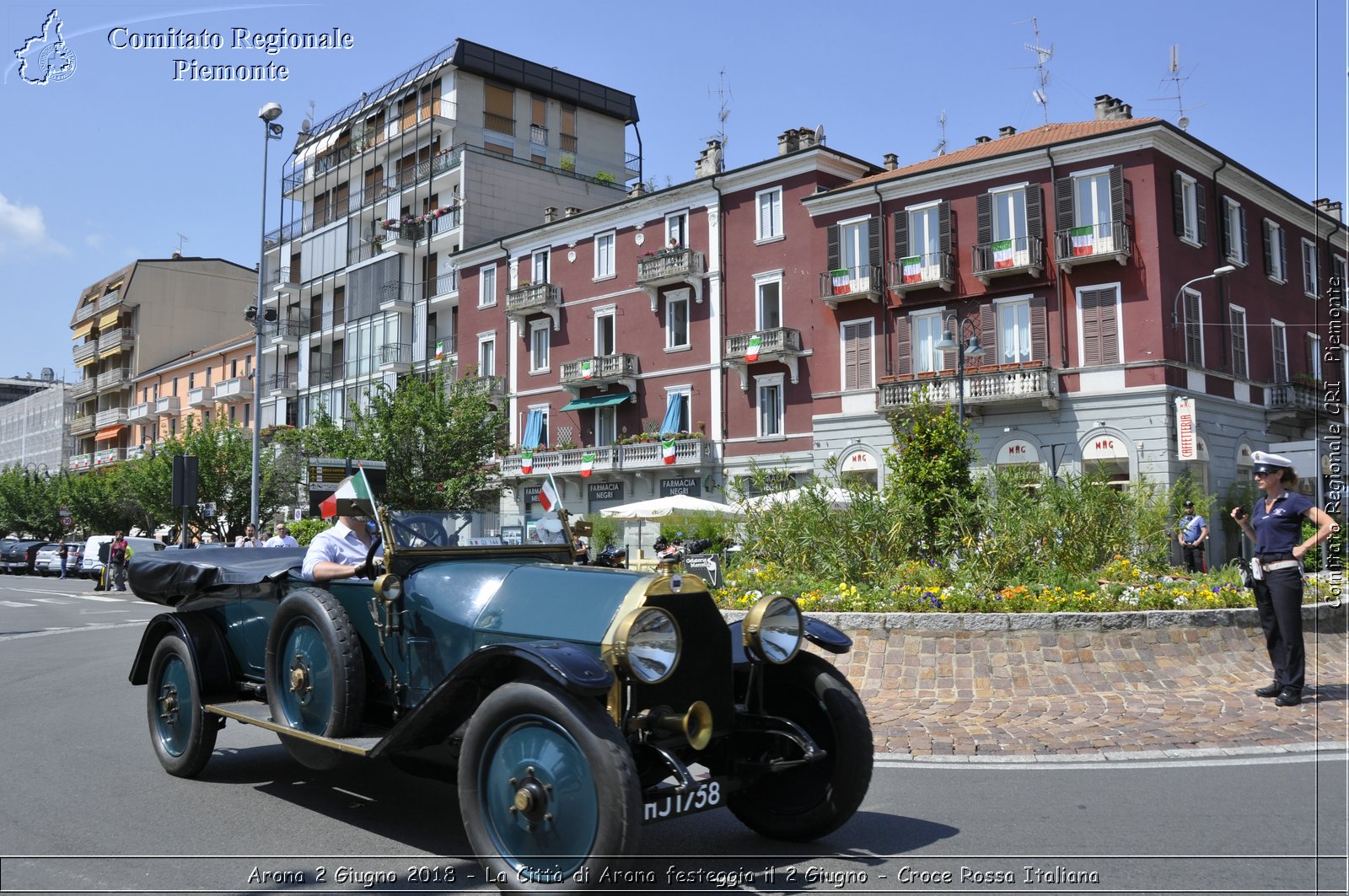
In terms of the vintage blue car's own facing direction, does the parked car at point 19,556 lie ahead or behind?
behind

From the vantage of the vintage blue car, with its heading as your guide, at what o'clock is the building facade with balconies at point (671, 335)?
The building facade with balconies is roughly at 8 o'clock from the vintage blue car.

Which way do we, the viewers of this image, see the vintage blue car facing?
facing the viewer and to the right of the viewer

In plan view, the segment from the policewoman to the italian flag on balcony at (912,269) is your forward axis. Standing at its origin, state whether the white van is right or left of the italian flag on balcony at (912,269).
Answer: left

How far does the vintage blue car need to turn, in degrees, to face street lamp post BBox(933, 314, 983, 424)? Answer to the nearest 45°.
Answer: approximately 90° to its left

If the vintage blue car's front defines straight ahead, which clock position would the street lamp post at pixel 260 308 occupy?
The street lamp post is roughly at 7 o'clock from the vintage blue car.

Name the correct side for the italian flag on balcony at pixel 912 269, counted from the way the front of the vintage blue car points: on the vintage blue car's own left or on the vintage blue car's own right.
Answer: on the vintage blue car's own left

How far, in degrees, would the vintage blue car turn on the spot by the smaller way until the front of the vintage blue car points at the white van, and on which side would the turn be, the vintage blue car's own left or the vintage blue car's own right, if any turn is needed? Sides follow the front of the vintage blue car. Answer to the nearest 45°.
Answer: approximately 135° to the vintage blue car's own left

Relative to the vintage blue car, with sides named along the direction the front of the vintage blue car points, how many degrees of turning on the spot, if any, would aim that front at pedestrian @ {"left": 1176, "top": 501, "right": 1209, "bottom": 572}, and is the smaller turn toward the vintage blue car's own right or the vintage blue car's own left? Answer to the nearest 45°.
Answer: approximately 90° to the vintage blue car's own left
